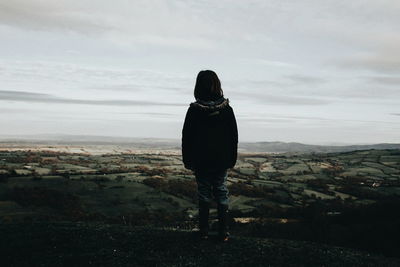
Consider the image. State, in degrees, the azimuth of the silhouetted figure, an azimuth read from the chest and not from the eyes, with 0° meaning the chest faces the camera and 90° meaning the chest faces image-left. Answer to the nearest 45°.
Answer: approximately 180°
